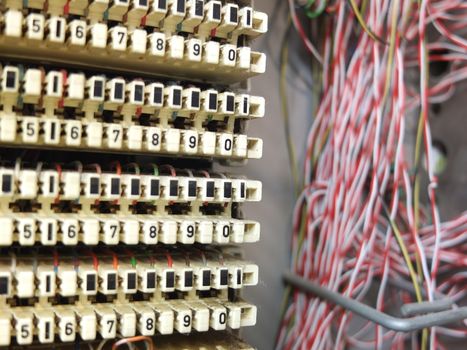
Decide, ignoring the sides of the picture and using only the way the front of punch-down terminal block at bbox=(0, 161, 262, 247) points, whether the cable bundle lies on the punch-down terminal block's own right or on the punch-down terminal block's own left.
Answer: on the punch-down terminal block's own left

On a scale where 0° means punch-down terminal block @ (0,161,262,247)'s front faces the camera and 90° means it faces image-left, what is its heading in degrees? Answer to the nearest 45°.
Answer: approximately 0°
